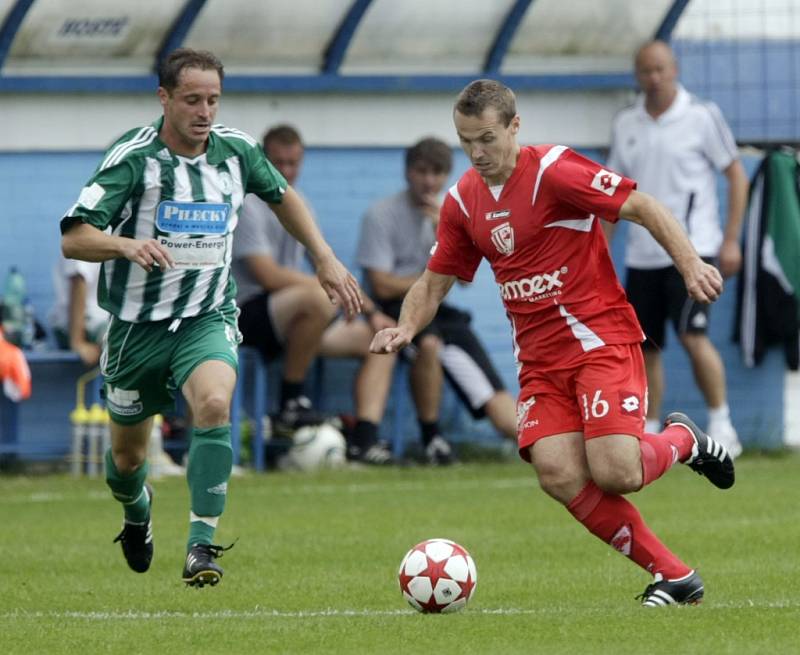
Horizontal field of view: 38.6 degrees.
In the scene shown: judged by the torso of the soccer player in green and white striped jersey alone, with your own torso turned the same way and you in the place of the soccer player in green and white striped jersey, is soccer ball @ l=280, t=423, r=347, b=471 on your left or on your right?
on your left

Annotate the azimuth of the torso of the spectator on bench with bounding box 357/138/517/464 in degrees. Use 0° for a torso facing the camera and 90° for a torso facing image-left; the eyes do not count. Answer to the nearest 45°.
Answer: approximately 315°

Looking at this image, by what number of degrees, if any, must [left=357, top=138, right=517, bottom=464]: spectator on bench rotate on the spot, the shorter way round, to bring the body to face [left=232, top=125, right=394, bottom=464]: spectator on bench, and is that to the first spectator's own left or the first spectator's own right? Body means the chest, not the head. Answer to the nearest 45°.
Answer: approximately 135° to the first spectator's own right

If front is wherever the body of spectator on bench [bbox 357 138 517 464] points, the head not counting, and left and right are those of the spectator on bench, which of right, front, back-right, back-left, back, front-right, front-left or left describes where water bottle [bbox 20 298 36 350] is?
back-right

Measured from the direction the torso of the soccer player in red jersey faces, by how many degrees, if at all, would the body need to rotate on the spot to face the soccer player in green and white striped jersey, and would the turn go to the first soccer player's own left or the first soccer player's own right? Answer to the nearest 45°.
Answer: approximately 45° to the first soccer player's own right

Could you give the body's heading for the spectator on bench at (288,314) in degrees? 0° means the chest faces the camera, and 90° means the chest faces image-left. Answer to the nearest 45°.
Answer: approximately 315°

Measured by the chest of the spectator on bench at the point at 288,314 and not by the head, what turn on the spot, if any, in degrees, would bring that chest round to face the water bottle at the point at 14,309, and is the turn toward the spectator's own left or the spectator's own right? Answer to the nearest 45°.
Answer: approximately 135° to the spectator's own right

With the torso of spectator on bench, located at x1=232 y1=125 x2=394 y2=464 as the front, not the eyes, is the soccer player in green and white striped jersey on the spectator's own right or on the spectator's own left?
on the spectator's own right
